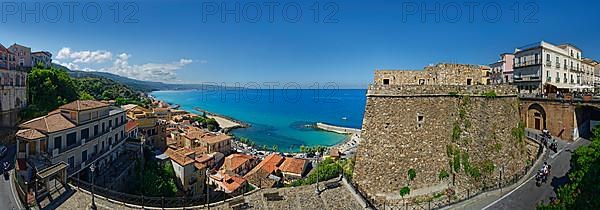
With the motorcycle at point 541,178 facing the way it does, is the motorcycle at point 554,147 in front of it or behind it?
behind

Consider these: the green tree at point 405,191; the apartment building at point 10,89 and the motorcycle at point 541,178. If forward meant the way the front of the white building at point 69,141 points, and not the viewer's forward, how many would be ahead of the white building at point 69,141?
2

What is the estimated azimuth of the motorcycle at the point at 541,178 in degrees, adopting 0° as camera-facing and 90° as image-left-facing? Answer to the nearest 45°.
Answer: approximately 45°

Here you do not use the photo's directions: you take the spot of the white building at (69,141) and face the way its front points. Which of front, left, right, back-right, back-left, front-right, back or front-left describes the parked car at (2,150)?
right

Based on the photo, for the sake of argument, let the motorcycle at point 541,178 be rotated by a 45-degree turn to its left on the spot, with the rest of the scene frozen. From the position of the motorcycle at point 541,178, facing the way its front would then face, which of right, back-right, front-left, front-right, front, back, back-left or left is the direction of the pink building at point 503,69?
back

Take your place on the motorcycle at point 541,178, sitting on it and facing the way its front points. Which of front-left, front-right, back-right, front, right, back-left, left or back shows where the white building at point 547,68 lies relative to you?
back-right
